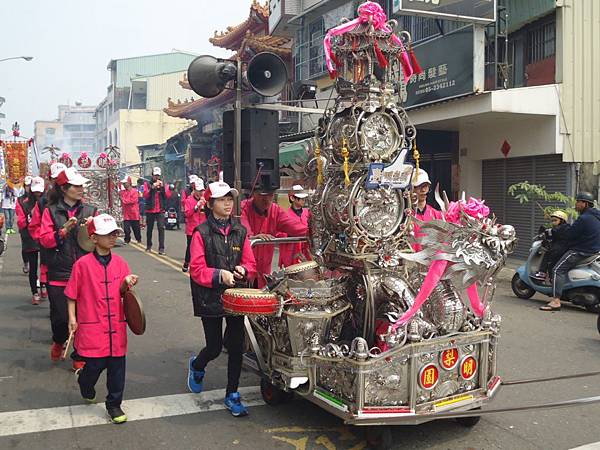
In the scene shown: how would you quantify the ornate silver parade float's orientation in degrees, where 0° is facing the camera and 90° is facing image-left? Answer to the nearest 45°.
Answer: approximately 315°

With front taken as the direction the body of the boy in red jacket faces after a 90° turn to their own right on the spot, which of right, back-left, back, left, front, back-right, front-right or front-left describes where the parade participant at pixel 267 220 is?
back

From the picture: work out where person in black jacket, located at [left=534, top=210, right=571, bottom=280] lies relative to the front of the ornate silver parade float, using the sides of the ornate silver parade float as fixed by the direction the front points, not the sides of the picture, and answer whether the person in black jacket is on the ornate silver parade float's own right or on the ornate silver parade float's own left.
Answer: on the ornate silver parade float's own left

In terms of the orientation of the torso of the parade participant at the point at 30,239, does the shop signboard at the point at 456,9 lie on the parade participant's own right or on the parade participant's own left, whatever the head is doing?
on the parade participant's own left

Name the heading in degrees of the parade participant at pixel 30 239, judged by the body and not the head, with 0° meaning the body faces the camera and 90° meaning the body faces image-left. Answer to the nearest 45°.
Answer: approximately 315°
